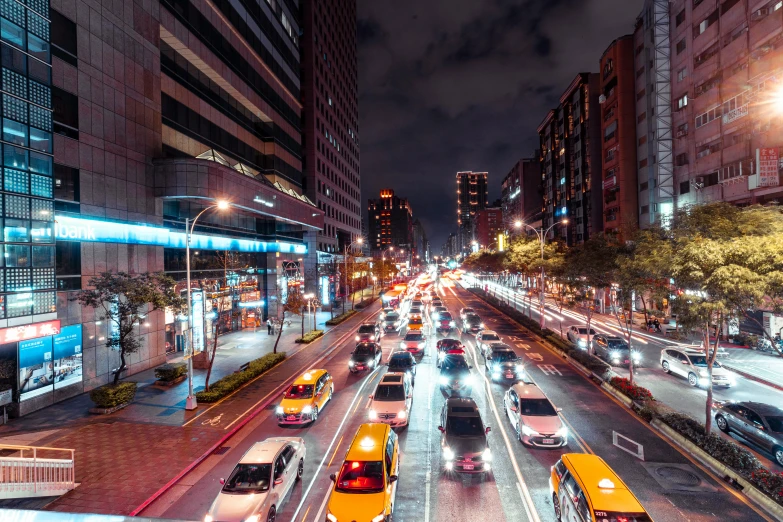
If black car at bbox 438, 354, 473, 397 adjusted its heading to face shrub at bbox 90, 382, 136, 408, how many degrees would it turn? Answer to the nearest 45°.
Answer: approximately 90° to its right

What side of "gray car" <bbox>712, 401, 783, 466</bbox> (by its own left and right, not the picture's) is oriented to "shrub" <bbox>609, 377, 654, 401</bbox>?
back

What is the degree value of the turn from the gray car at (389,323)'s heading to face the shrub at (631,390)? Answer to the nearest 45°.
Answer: approximately 45° to its left

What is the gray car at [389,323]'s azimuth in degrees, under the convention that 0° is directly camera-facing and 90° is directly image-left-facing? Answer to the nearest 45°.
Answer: approximately 0°

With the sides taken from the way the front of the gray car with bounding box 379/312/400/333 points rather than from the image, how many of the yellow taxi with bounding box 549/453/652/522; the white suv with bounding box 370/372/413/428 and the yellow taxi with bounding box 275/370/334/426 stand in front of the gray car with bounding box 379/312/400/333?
3

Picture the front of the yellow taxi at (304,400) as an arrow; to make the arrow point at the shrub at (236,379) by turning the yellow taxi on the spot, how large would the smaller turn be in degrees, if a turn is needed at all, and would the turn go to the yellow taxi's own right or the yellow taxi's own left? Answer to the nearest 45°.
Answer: approximately 90° to the yellow taxi's own right

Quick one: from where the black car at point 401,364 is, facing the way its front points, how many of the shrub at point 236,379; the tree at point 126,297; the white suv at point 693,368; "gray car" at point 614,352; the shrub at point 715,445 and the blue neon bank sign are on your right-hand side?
3

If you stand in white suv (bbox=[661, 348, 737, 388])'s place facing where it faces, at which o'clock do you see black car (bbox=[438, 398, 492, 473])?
The black car is roughly at 2 o'clock from the white suv.

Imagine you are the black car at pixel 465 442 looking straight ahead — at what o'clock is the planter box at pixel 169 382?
The planter box is roughly at 4 o'clock from the black car.

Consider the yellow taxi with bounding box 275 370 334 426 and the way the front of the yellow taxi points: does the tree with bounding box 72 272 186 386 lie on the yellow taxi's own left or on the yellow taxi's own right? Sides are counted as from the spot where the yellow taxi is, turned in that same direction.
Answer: on the yellow taxi's own right

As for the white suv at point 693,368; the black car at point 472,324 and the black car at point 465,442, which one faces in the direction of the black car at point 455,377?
the black car at point 472,324

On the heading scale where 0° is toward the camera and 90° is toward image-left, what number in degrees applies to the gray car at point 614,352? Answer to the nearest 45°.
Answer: approximately 315°
